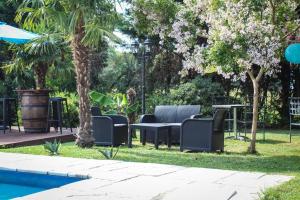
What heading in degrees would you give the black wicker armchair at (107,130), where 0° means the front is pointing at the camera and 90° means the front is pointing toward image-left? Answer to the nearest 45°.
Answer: approximately 315°

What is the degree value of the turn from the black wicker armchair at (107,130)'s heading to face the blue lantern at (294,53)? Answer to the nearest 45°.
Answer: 0° — it already faces it

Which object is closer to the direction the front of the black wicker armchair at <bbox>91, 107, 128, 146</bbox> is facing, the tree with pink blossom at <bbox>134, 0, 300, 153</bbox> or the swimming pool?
the tree with pink blossom

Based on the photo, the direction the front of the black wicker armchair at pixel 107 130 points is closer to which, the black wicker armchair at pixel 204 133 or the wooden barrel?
the black wicker armchair

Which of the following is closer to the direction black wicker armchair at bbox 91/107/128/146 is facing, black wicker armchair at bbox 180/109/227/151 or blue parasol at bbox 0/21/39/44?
the black wicker armchair

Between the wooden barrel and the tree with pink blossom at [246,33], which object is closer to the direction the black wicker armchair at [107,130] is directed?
the tree with pink blossom

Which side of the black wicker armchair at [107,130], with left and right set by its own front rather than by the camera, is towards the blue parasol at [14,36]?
back

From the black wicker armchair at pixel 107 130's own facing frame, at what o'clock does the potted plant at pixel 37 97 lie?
The potted plant is roughly at 6 o'clock from the black wicker armchair.
